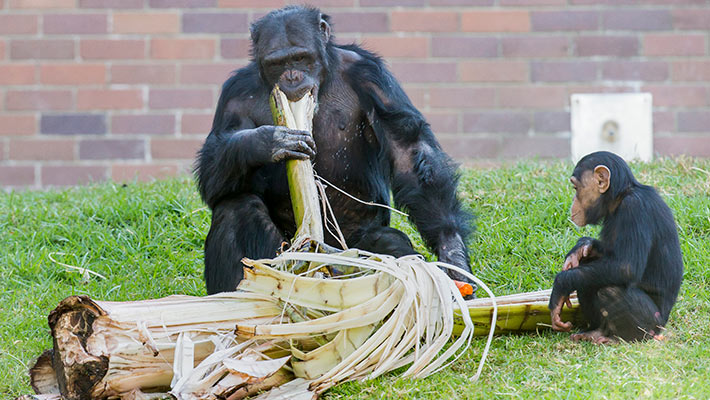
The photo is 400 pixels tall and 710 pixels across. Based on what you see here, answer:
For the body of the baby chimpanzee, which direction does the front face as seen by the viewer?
to the viewer's left

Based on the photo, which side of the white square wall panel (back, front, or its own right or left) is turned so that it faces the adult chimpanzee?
front

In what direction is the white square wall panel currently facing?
toward the camera

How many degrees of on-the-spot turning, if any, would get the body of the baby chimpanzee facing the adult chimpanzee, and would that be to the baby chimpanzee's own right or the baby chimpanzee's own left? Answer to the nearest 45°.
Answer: approximately 45° to the baby chimpanzee's own right

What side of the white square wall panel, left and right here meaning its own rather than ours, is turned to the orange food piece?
front

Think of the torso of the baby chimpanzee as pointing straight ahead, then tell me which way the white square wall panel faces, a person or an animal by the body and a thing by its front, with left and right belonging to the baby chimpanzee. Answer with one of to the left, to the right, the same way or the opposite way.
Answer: to the left

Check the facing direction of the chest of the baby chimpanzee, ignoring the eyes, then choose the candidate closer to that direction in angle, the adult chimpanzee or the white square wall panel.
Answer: the adult chimpanzee

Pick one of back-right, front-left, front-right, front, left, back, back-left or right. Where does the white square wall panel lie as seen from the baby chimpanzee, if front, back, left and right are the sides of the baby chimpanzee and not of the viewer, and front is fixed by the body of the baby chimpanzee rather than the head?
right

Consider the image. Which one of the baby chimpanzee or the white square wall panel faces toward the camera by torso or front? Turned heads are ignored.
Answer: the white square wall panel

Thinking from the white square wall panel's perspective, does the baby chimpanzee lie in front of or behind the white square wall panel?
in front

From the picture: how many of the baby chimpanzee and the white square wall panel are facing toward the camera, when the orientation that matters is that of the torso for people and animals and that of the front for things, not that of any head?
1
